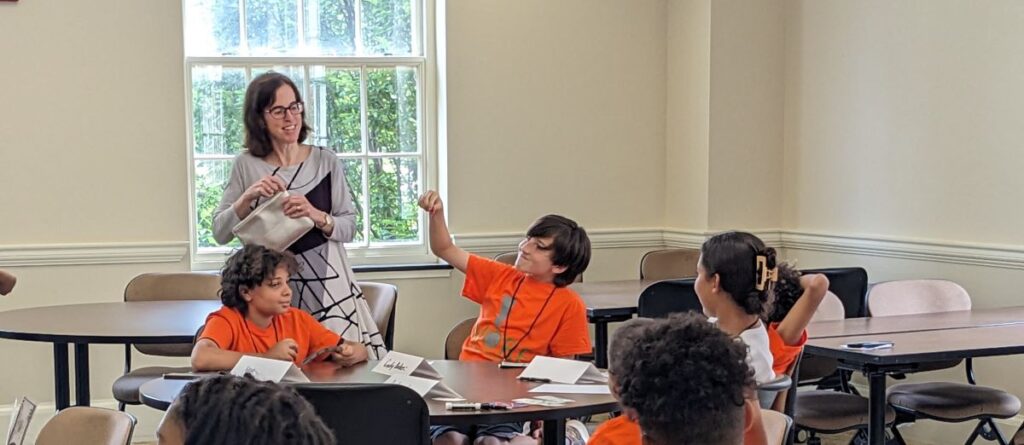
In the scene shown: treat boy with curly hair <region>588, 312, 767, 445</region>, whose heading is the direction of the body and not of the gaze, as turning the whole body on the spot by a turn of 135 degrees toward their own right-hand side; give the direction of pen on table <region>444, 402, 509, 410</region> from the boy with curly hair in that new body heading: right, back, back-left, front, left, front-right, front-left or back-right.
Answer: back

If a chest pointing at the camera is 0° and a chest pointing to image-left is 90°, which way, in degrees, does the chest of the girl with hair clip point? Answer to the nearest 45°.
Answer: approximately 135°

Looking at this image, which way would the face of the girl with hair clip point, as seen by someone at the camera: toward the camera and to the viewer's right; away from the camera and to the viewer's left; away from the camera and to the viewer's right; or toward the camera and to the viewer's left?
away from the camera and to the viewer's left

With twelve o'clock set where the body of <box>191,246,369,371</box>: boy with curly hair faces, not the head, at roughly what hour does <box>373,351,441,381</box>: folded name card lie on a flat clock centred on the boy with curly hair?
The folded name card is roughly at 12 o'clock from the boy with curly hair.

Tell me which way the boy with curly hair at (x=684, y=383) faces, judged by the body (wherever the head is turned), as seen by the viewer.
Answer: away from the camera

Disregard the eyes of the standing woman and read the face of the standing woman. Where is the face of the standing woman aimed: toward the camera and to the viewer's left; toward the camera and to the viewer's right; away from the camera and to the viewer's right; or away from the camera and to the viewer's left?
toward the camera and to the viewer's right

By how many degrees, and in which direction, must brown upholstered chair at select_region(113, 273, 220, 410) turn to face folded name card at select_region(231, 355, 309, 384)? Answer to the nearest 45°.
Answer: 0° — it already faces it

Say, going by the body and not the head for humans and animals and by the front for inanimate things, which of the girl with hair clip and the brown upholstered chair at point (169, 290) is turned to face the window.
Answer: the girl with hair clip

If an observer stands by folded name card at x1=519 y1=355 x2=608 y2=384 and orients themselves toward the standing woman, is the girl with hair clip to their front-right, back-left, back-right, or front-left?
back-right

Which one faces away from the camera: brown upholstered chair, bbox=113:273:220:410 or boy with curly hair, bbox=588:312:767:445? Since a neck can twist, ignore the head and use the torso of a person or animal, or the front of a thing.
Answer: the boy with curly hair
